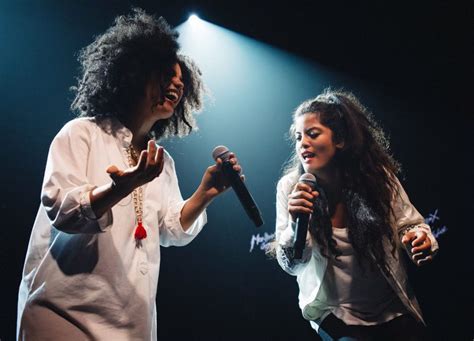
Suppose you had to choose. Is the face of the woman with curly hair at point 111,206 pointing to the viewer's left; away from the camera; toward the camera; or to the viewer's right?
to the viewer's right

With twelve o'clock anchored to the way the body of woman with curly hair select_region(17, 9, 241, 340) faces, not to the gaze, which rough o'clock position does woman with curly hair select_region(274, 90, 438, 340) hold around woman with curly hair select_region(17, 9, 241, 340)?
woman with curly hair select_region(274, 90, 438, 340) is roughly at 10 o'clock from woman with curly hair select_region(17, 9, 241, 340).

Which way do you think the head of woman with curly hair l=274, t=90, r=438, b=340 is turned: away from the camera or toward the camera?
toward the camera
